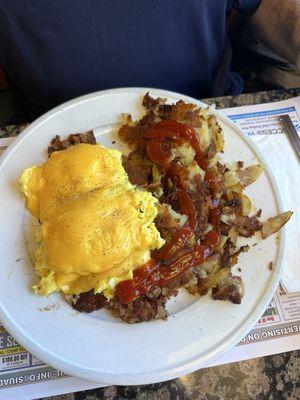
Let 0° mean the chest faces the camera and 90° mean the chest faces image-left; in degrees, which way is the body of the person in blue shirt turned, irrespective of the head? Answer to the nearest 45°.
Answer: approximately 0°
